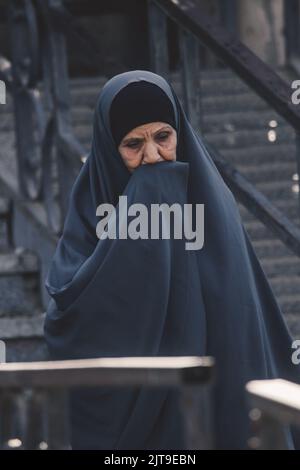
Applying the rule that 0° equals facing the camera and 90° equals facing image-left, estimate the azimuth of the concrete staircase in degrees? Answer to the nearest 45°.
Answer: approximately 0°

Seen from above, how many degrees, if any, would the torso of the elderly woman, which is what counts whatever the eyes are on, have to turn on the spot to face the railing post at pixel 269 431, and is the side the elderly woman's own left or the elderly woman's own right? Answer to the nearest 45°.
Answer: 0° — they already face it

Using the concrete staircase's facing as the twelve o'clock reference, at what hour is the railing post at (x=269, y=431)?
The railing post is roughly at 12 o'clock from the concrete staircase.

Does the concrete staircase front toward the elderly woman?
yes

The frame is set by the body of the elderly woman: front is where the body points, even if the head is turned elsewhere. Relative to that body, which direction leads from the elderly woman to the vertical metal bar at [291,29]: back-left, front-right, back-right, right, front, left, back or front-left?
back

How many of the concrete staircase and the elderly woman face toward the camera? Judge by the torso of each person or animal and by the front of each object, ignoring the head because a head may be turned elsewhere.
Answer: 2

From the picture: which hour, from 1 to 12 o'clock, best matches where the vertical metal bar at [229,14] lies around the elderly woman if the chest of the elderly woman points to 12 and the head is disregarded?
The vertical metal bar is roughly at 6 o'clock from the elderly woman.

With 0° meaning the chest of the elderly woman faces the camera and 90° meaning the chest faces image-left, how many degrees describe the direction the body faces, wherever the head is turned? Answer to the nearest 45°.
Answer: approximately 0°
